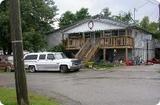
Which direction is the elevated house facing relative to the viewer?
toward the camera

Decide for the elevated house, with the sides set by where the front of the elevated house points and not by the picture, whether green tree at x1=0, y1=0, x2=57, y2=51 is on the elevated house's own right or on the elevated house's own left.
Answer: on the elevated house's own right

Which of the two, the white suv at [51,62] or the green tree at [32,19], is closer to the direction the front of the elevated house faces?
the white suv

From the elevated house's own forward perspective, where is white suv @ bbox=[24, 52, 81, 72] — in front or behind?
in front

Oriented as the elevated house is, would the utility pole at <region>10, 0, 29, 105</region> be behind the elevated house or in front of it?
in front

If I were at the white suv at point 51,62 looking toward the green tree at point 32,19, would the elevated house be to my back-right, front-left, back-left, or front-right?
front-right

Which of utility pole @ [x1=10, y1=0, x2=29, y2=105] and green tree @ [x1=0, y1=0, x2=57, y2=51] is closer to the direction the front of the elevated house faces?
the utility pole
